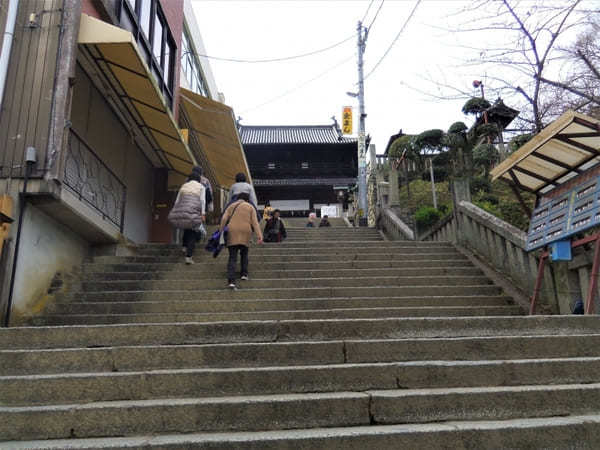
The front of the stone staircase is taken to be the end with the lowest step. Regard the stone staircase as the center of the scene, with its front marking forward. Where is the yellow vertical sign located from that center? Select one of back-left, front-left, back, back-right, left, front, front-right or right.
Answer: back

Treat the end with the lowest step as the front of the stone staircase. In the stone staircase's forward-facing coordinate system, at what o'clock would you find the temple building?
The temple building is roughly at 6 o'clock from the stone staircase.

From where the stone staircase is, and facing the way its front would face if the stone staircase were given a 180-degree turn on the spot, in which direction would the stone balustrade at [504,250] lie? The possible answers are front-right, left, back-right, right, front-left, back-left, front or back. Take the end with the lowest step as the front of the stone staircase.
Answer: front-right

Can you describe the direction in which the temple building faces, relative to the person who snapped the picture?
facing the viewer

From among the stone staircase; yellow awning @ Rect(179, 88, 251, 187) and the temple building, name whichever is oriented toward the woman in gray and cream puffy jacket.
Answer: the temple building

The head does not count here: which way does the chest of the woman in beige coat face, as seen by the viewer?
away from the camera

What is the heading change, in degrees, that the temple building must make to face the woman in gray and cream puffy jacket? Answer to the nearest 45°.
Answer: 0° — it already faces them

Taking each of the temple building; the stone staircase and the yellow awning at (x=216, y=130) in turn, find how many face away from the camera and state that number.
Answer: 0

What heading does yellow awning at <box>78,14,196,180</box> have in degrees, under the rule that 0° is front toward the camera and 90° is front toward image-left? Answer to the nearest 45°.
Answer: approximately 270°

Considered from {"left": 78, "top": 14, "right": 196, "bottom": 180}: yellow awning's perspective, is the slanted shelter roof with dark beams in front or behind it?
in front

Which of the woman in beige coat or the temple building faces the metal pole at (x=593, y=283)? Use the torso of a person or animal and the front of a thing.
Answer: the temple building

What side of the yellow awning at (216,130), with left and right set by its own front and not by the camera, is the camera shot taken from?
right

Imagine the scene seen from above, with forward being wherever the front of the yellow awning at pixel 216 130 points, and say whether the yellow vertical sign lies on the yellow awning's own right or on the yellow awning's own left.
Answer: on the yellow awning's own left

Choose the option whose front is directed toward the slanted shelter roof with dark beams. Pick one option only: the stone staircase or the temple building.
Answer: the temple building

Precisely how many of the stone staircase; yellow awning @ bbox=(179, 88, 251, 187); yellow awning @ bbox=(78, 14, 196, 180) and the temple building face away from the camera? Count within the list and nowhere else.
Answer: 0

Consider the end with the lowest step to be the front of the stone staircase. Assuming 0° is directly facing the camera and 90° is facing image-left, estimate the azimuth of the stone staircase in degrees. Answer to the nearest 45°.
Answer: approximately 0°

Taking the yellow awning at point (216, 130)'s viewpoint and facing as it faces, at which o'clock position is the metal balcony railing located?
The metal balcony railing is roughly at 4 o'clock from the yellow awning.
